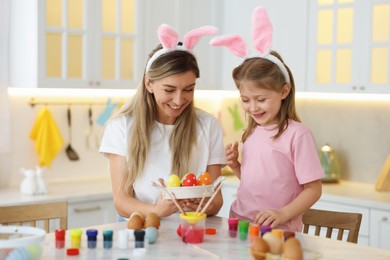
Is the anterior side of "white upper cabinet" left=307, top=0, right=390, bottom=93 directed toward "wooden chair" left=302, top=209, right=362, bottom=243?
yes

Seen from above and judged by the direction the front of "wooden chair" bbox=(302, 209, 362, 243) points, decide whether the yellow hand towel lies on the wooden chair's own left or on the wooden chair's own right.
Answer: on the wooden chair's own right

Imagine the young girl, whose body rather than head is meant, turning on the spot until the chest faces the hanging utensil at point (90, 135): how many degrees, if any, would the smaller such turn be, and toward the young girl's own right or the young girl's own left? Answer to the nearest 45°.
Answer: approximately 90° to the young girl's own right

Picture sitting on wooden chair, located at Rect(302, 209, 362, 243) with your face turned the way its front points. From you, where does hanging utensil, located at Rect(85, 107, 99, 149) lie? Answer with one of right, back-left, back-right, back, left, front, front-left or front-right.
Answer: right

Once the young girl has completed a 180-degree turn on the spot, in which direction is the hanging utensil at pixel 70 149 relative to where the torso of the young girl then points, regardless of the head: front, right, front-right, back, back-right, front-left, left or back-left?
left

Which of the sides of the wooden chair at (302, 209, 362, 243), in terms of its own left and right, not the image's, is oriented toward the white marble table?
front

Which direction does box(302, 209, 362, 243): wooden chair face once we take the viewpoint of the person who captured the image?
facing the viewer and to the left of the viewer

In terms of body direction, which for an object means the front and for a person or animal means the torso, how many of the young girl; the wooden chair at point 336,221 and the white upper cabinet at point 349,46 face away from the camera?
0

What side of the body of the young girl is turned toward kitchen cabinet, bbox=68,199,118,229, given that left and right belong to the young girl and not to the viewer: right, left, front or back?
right

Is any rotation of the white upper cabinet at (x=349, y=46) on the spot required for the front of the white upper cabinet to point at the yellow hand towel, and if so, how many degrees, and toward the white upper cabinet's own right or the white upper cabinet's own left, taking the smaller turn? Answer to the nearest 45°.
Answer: approximately 90° to the white upper cabinet's own right

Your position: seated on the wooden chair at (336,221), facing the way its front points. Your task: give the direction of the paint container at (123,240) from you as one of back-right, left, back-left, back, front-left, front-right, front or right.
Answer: front

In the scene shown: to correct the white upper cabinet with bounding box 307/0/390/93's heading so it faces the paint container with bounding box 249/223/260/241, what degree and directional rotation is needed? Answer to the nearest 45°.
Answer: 0° — it already faces it

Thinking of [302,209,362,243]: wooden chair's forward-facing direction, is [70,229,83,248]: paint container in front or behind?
in front

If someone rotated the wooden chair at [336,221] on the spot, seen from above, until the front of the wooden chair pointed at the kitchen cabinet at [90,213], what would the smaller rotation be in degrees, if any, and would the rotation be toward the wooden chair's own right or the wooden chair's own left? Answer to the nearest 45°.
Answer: approximately 90° to the wooden chair's own right

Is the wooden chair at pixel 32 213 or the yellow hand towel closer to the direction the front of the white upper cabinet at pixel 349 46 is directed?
the wooden chair

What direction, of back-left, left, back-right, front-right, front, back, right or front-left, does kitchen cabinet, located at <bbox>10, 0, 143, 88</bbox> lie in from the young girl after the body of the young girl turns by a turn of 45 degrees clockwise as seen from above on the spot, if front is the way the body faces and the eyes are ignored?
front-right

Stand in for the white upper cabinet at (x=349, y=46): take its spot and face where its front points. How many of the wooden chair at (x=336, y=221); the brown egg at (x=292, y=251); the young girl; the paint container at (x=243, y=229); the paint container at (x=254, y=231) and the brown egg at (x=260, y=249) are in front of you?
6

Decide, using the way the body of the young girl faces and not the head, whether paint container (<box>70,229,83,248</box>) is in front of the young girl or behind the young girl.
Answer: in front

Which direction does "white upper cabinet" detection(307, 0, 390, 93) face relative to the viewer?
toward the camera

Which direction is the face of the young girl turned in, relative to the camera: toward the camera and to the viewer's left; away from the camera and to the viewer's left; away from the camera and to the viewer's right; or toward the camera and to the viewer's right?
toward the camera and to the viewer's left
